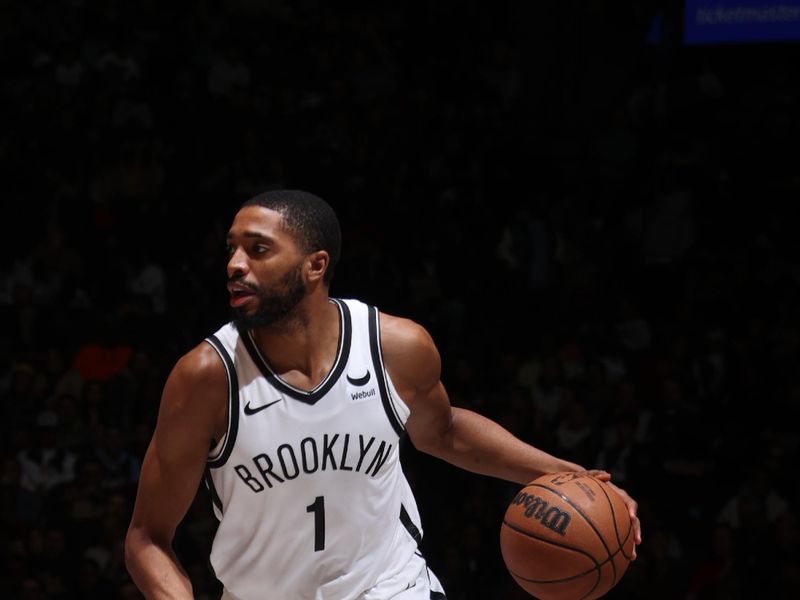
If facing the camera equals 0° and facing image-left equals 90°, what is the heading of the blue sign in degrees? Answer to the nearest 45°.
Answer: approximately 0°

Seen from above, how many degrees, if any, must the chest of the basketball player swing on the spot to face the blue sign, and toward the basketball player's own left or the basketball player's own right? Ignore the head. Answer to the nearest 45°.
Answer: approximately 135° to the basketball player's own left

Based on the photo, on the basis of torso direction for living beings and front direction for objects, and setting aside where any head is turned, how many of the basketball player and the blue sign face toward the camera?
2

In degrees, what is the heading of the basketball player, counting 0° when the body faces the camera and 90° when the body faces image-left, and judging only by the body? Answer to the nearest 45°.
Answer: approximately 0°

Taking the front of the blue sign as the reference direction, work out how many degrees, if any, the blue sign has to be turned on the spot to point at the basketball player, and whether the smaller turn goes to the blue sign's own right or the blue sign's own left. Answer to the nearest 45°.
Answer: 0° — it already faces them
